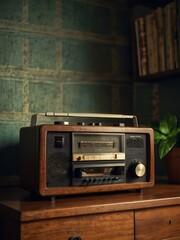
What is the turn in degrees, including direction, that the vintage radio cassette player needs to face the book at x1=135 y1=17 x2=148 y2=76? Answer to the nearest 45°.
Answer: approximately 90° to its left

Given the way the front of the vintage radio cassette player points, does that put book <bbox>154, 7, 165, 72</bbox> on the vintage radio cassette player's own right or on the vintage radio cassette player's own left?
on the vintage radio cassette player's own left

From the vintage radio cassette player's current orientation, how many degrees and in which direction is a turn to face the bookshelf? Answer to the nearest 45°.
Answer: approximately 90° to its left

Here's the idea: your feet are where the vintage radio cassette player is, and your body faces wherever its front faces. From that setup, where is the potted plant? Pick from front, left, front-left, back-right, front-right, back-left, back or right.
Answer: left

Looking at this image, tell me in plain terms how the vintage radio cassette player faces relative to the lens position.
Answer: facing the viewer and to the right of the viewer

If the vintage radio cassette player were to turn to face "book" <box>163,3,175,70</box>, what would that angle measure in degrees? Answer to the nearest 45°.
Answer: approximately 90° to its left

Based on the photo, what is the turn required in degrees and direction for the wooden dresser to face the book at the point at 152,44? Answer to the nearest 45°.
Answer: approximately 90° to its left
